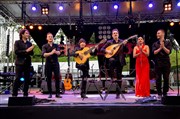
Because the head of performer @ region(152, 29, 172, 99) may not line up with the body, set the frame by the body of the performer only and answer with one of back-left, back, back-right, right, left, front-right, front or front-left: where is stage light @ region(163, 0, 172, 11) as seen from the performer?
back

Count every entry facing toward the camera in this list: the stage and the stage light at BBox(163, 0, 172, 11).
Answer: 2

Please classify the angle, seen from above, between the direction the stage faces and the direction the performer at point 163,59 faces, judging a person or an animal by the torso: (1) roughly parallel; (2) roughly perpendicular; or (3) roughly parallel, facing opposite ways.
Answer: roughly parallel

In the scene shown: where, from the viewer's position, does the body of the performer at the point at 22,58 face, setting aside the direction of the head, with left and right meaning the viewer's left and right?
facing the viewer and to the right of the viewer

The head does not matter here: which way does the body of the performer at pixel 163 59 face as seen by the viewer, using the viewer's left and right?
facing the viewer

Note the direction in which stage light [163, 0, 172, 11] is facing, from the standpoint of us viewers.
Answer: facing the viewer

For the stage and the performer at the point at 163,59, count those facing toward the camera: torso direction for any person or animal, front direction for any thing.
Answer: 2

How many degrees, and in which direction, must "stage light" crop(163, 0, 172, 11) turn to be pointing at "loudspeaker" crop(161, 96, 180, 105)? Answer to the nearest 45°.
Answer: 0° — it already faces it

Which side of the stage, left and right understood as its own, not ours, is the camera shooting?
front

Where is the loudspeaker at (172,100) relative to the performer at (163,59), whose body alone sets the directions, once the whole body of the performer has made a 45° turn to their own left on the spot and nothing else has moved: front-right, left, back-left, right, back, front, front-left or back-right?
front-right

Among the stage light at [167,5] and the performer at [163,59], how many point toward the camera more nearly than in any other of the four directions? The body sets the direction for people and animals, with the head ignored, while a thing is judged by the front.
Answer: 2
